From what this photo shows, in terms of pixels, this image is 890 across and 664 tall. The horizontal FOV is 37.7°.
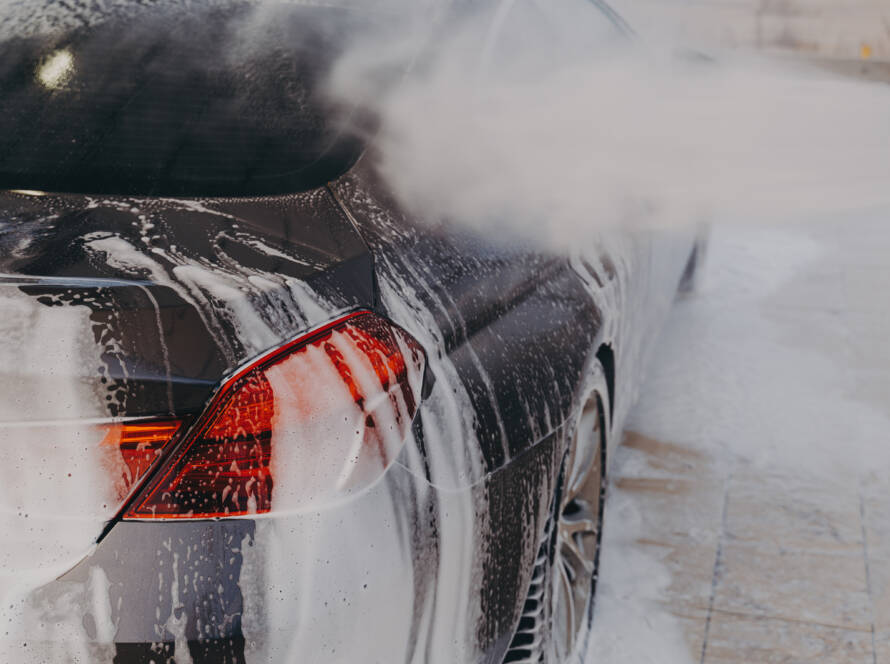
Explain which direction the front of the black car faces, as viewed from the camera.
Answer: facing away from the viewer and to the right of the viewer
